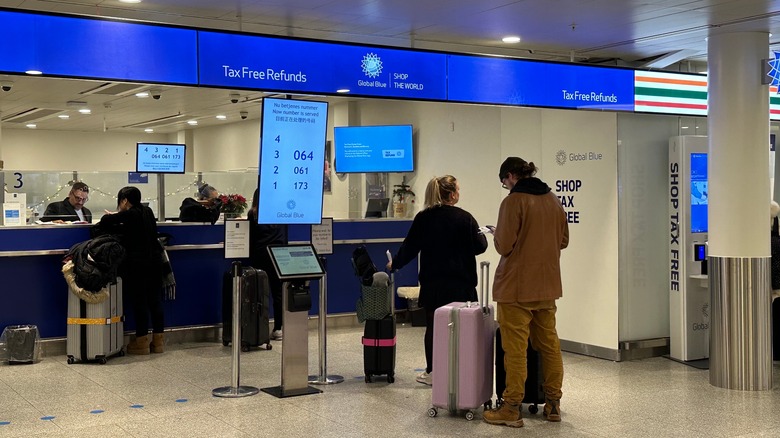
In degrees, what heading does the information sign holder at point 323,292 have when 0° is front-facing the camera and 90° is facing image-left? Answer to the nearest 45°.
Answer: approximately 0°

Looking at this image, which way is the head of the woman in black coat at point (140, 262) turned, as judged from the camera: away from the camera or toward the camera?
away from the camera

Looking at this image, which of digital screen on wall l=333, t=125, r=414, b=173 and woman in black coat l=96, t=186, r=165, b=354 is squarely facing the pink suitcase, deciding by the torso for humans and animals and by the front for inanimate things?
the digital screen on wall

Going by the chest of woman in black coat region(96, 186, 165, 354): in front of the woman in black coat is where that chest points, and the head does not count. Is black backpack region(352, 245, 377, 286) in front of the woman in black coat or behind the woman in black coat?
behind

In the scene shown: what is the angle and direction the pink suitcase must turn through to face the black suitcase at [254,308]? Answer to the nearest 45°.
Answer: approximately 45° to its right
